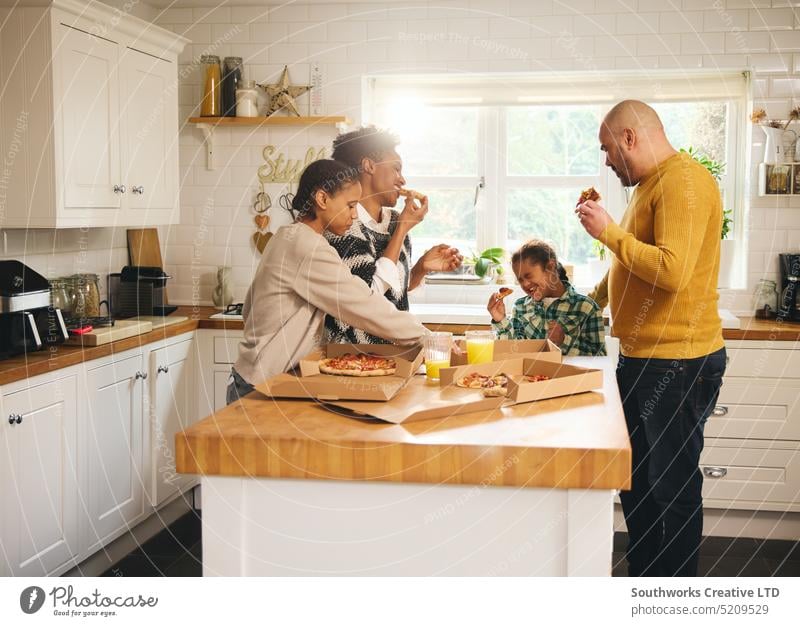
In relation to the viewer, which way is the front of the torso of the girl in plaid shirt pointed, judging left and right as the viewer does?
facing the viewer and to the left of the viewer

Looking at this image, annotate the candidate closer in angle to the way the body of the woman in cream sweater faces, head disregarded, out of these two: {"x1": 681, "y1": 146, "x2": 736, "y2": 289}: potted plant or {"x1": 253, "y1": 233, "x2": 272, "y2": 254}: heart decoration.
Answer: the potted plant

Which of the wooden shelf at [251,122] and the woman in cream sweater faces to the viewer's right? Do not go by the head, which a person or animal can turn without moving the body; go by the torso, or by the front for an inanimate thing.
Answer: the woman in cream sweater

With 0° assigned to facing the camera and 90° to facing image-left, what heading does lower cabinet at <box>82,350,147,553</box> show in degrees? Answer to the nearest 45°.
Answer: approximately 315°

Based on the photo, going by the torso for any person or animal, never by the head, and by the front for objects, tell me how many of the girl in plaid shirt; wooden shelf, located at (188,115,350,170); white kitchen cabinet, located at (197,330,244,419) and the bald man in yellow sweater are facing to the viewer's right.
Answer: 0

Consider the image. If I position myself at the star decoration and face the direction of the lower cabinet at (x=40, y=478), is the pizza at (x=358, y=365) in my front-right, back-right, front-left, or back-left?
front-left

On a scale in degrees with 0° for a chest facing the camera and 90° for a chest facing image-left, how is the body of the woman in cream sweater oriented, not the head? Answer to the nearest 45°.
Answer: approximately 270°

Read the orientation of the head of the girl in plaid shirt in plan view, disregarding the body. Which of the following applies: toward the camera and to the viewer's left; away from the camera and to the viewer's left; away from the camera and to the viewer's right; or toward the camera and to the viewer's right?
toward the camera and to the viewer's left

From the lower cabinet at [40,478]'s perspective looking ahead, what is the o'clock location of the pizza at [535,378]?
The pizza is roughly at 12 o'clock from the lower cabinet.

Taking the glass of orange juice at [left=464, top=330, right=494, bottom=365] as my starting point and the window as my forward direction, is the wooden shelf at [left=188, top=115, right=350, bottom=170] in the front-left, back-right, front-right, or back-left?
front-left

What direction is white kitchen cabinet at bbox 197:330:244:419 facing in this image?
toward the camera

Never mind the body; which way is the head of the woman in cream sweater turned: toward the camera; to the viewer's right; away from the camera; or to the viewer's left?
to the viewer's right

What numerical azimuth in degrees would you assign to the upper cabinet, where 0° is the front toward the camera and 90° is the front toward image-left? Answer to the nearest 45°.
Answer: approximately 315°

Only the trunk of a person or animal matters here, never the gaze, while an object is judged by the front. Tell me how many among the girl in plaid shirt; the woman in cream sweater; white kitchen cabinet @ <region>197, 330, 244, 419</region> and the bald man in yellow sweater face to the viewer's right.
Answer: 1

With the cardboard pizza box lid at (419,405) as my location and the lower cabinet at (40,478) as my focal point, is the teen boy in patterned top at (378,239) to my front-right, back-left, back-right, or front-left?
front-right
